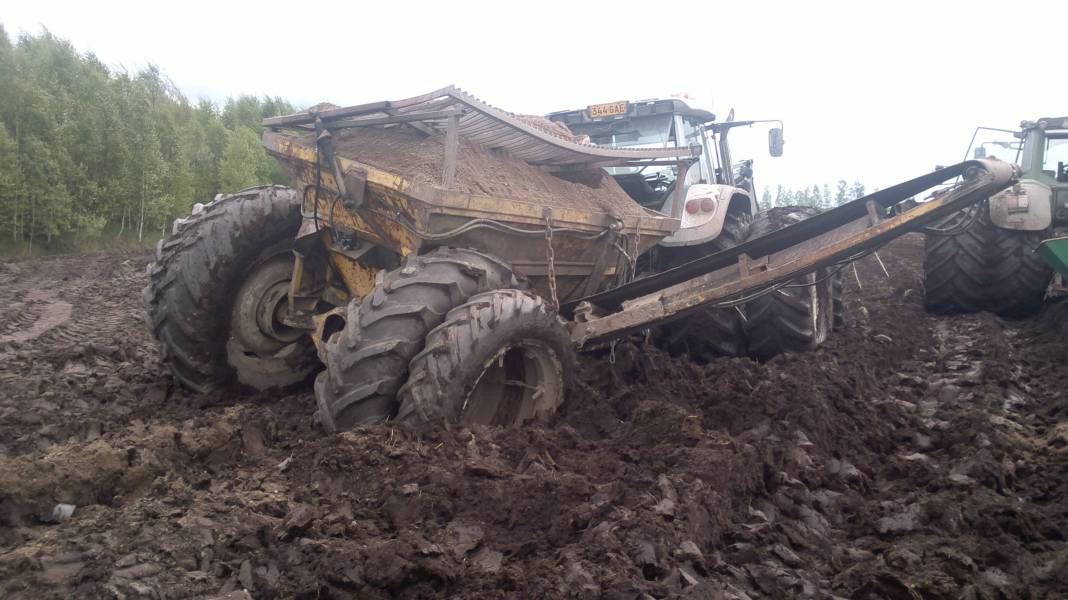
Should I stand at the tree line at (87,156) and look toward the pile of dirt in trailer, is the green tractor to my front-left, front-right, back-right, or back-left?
front-left

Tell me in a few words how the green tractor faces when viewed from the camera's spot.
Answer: facing away from the viewer

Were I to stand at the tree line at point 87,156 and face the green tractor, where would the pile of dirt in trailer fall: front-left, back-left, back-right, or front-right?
front-right

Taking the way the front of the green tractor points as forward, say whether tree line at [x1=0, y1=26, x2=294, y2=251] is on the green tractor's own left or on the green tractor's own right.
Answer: on the green tractor's own left

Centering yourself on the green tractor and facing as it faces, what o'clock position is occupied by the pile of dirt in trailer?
The pile of dirt in trailer is roughly at 7 o'clock from the green tractor.
